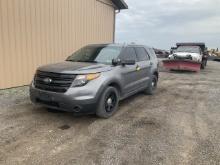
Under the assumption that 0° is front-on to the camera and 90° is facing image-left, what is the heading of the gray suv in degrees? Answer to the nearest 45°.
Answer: approximately 45°
